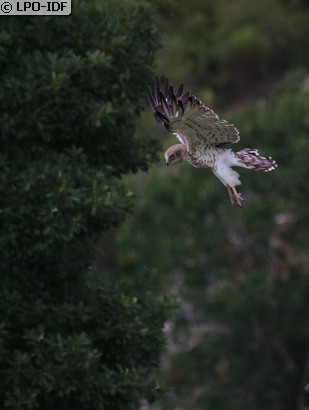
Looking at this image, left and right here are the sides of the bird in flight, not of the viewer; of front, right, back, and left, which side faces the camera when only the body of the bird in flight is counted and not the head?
left

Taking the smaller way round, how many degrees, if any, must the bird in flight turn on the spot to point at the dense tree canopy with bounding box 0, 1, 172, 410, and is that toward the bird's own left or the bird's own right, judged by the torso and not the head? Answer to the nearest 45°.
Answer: approximately 45° to the bird's own right
